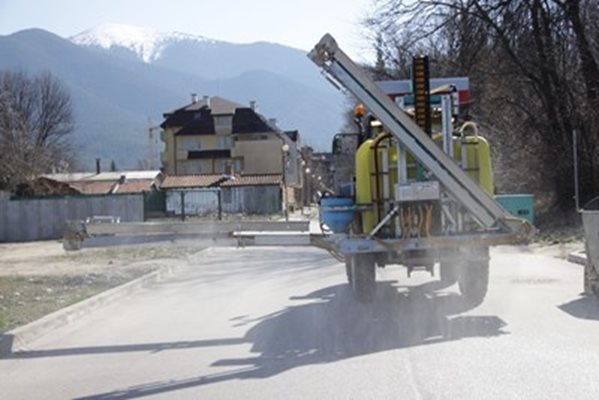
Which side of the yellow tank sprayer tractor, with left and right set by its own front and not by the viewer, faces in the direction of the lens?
back

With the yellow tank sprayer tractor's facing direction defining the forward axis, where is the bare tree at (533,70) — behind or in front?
in front

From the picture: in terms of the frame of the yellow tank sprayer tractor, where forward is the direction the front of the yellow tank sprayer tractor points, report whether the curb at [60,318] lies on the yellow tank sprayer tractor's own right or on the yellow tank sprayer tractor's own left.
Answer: on the yellow tank sprayer tractor's own left
